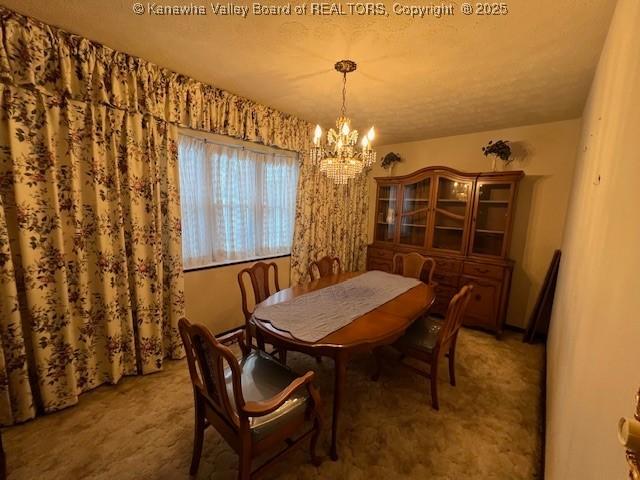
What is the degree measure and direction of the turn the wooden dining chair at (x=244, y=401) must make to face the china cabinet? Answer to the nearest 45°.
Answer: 0° — it already faces it

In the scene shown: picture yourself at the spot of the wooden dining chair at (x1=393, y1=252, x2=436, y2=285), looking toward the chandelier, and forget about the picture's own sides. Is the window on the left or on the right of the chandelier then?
right

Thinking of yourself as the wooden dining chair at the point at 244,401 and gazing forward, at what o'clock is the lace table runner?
The lace table runner is roughly at 12 o'clock from the wooden dining chair.

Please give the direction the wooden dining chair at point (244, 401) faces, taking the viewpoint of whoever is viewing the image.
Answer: facing away from the viewer and to the right of the viewer

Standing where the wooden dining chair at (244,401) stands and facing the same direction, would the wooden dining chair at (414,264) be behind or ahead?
ahead

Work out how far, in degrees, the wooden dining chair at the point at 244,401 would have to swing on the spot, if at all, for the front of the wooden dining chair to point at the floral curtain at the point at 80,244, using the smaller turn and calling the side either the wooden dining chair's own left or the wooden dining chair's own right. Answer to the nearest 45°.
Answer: approximately 90° to the wooden dining chair's own left

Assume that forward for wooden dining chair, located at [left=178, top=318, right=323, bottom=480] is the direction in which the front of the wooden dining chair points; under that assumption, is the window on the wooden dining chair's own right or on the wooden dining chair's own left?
on the wooden dining chair's own left

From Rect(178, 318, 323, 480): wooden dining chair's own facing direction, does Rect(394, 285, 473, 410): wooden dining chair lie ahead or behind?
ahead
